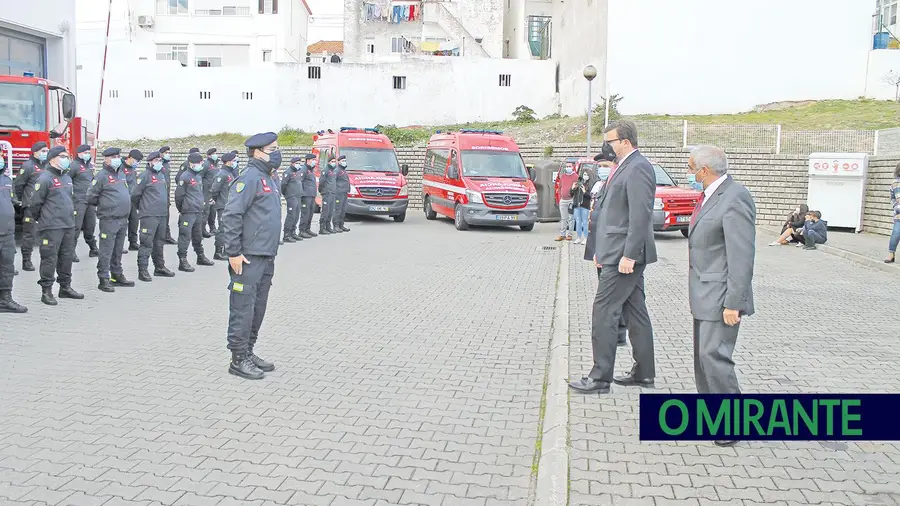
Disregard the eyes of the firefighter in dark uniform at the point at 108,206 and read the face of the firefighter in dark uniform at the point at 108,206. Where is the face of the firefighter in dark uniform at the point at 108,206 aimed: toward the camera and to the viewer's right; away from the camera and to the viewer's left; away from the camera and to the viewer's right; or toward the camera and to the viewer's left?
toward the camera and to the viewer's right

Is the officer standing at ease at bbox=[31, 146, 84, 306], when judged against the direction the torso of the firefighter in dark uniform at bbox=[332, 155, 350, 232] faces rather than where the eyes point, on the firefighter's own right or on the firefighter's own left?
on the firefighter's own right

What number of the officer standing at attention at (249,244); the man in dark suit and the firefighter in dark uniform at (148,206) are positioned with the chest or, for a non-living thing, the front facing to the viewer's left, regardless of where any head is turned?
1

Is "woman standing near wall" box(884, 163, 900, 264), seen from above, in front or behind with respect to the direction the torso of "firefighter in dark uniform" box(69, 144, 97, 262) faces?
in front

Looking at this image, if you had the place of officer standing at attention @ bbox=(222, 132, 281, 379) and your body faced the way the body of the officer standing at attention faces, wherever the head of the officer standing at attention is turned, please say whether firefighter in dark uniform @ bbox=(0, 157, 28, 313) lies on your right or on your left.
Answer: on your left

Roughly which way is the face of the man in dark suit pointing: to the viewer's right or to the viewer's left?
to the viewer's left

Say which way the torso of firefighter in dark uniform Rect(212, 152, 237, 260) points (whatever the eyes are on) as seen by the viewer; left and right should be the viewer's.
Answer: facing the viewer and to the right of the viewer

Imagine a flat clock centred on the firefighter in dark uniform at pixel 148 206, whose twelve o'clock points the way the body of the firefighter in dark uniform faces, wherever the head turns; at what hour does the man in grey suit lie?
The man in grey suit is roughly at 1 o'clock from the firefighter in dark uniform.

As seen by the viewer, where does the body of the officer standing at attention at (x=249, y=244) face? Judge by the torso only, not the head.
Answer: to the viewer's right

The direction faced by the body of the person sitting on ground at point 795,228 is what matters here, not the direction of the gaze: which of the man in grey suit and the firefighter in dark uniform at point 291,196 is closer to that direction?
the firefighter in dark uniform

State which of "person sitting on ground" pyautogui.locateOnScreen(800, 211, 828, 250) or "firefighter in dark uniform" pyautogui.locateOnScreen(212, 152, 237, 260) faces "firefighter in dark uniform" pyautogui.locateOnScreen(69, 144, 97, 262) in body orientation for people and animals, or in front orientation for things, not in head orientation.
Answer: the person sitting on ground

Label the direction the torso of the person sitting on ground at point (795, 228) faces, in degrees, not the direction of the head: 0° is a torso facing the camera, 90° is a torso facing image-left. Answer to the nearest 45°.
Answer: approximately 90°
